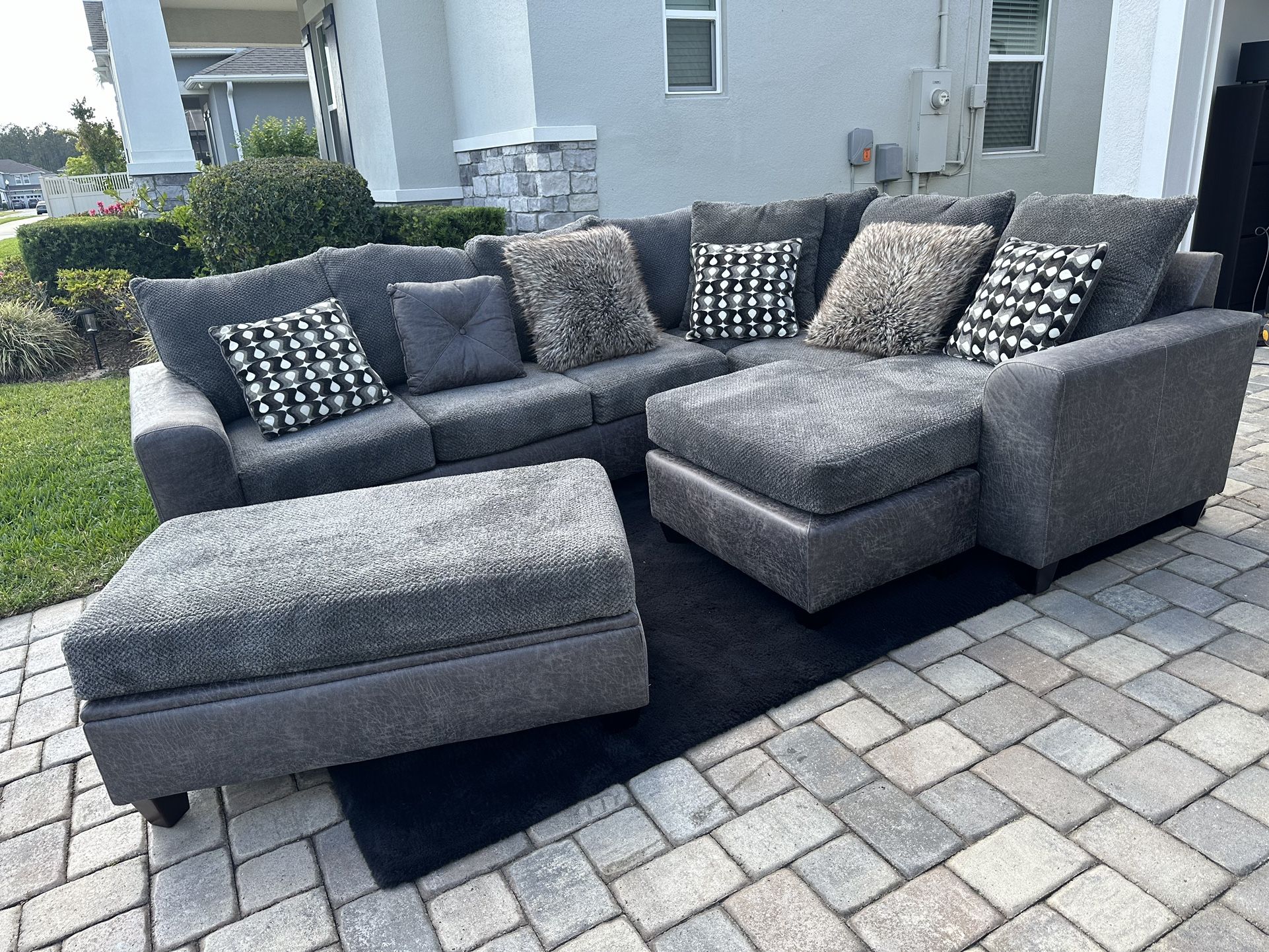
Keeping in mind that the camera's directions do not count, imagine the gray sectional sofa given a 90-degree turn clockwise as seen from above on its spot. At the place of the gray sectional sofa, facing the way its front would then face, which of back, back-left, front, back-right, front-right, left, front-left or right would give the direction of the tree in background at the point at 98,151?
front-right

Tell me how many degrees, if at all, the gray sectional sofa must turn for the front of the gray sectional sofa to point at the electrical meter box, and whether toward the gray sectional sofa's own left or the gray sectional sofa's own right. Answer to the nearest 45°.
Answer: approximately 180°

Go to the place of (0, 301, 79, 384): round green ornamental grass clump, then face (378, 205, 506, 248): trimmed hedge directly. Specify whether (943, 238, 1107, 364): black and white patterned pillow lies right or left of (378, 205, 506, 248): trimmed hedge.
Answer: right

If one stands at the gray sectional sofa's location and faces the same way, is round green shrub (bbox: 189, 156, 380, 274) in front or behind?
behind

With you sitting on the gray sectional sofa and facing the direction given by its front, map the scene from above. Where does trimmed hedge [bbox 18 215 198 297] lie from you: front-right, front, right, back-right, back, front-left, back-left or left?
back-right

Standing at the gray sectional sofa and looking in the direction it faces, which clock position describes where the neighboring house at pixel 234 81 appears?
The neighboring house is roughly at 5 o'clock from the gray sectional sofa.

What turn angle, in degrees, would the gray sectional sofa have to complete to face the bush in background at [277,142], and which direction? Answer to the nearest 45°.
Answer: approximately 135° to its right

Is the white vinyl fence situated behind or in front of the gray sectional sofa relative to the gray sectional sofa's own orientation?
behind

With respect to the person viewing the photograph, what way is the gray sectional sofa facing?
facing the viewer

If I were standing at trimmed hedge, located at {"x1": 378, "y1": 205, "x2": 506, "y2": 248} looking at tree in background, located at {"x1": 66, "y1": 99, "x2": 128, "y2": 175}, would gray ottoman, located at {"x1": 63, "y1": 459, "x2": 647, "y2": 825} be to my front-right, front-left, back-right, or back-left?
back-left

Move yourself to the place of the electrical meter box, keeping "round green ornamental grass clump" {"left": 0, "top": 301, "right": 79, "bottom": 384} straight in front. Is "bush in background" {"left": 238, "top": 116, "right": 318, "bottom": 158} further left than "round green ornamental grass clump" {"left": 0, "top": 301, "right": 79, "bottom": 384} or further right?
right
